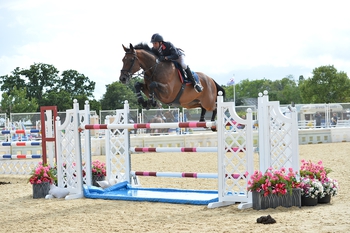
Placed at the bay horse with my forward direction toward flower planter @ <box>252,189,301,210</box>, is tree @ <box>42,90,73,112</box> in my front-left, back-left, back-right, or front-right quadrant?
back-left

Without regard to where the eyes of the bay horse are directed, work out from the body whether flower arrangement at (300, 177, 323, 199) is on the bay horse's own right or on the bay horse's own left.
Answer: on the bay horse's own left

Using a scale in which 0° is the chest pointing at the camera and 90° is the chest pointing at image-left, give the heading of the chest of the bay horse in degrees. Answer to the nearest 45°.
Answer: approximately 45°

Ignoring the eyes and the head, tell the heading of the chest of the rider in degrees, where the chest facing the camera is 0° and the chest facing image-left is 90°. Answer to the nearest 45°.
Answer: approximately 45°
